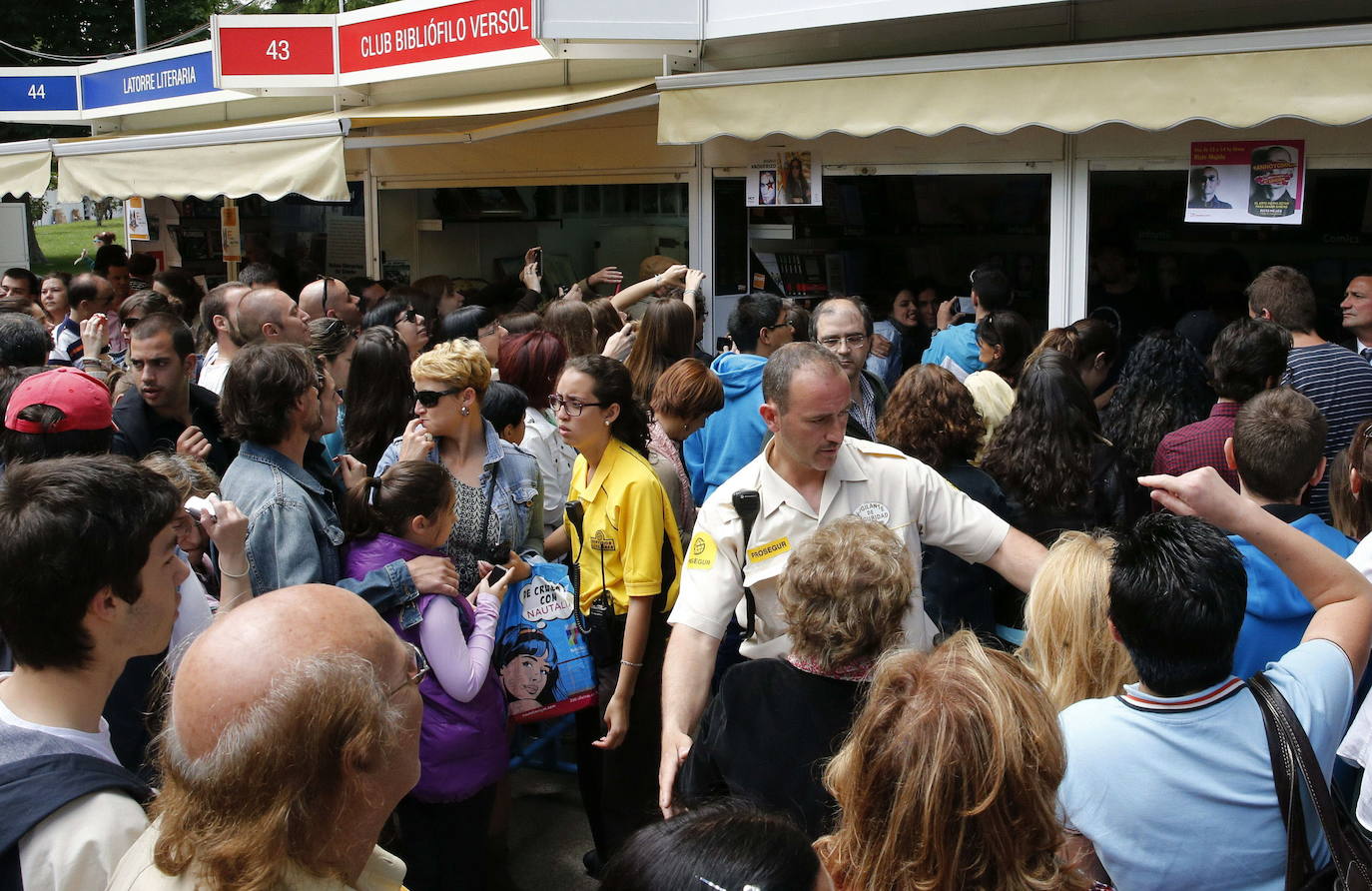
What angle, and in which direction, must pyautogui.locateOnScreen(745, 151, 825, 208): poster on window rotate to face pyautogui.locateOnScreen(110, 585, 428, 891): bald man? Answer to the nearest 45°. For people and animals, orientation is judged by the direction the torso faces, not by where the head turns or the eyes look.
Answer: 0° — it already faces them

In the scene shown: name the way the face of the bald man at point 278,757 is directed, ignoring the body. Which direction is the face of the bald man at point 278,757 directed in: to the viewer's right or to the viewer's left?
to the viewer's right

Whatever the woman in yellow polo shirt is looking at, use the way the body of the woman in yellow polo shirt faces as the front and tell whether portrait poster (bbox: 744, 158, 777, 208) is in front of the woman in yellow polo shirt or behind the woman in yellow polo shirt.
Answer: behind

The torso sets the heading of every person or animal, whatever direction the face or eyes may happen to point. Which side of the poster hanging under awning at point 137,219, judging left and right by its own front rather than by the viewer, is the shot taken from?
front

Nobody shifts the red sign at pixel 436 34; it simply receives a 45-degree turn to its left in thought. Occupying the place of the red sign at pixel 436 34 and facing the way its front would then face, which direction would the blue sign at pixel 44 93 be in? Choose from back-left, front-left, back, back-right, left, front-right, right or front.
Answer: back-right

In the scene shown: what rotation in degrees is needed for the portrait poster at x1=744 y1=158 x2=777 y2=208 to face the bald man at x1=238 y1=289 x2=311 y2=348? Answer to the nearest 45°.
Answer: approximately 45° to its right

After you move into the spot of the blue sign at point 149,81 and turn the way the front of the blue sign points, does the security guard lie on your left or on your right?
on your left

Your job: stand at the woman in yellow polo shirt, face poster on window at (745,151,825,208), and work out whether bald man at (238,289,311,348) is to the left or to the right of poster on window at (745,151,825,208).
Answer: left

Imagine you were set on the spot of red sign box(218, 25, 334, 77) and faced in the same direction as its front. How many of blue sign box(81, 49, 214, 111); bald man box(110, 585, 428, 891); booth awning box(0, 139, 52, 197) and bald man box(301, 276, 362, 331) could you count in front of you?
2
